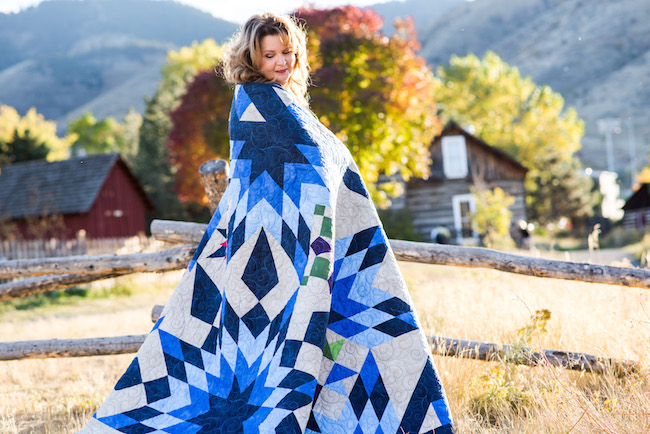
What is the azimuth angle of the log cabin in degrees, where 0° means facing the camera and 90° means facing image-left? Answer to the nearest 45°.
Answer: approximately 0°

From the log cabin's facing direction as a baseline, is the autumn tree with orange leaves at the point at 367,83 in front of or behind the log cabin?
in front

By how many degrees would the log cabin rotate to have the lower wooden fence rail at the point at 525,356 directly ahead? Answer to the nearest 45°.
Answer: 0° — it already faces it

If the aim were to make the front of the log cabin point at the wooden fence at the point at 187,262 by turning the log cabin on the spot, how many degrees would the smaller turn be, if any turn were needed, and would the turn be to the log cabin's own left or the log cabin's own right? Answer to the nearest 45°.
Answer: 0° — it already faces it

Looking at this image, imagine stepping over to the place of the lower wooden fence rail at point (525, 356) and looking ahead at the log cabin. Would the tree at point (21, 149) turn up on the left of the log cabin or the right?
left

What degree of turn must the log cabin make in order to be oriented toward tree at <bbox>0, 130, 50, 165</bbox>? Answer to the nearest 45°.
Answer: approximately 90° to its right

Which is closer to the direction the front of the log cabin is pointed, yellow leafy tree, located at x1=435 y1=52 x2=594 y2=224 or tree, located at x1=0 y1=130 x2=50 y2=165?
the tree

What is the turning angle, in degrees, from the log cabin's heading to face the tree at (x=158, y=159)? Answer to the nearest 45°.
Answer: approximately 90° to its right

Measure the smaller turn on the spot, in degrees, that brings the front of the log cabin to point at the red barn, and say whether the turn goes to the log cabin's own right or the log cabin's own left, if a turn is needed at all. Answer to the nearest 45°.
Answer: approximately 45° to the log cabin's own right
